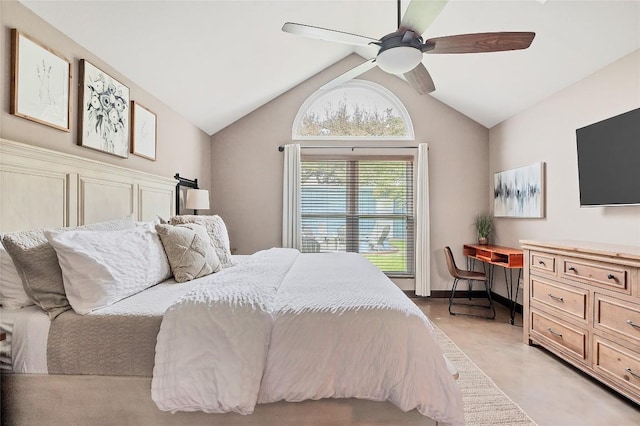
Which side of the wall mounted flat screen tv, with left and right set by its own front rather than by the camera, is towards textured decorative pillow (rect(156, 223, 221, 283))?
front

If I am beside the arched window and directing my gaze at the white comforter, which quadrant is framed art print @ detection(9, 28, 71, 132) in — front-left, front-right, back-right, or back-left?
front-right

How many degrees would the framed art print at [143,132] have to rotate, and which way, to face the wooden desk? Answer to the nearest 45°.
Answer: approximately 45° to its left

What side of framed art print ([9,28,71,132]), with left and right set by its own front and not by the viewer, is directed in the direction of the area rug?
front

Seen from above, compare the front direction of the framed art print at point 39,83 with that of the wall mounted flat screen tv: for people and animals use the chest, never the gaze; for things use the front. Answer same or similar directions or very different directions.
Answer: very different directions

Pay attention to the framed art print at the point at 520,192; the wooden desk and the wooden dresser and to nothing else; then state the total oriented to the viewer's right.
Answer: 0

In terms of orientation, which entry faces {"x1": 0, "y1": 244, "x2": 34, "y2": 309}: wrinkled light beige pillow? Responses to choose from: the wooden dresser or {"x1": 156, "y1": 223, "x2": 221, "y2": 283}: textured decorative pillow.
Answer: the wooden dresser

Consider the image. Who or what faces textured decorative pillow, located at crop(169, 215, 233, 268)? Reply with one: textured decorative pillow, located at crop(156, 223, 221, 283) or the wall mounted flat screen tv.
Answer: the wall mounted flat screen tv

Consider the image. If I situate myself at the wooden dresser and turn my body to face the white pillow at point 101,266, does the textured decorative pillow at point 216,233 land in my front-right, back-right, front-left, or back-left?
front-right

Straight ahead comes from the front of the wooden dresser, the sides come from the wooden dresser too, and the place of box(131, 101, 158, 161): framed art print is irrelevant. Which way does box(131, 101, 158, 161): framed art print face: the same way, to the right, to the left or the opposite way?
the opposite way

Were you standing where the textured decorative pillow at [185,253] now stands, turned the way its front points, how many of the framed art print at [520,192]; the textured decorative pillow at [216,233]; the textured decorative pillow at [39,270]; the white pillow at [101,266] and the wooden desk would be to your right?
2

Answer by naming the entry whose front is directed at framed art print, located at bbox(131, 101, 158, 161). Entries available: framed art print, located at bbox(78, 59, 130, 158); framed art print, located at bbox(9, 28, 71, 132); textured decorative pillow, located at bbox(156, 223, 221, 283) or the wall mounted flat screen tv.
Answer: the wall mounted flat screen tv

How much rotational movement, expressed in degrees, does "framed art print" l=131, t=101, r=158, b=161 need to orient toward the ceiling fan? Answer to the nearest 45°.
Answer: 0° — it already faces it

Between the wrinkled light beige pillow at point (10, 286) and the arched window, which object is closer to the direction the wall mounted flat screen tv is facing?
the wrinkled light beige pillow

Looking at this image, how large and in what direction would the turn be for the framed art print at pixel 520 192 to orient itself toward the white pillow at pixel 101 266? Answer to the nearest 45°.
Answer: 0° — it already faces it

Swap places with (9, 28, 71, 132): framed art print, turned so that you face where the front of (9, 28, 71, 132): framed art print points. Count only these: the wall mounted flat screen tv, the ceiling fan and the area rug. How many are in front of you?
3

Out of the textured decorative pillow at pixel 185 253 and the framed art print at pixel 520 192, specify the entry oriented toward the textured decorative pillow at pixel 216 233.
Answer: the framed art print

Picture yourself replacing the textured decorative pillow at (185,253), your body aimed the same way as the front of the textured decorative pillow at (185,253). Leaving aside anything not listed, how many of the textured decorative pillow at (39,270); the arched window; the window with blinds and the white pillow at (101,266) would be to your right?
2

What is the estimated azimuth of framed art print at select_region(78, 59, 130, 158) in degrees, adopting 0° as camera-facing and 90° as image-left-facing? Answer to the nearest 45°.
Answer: approximately 315°

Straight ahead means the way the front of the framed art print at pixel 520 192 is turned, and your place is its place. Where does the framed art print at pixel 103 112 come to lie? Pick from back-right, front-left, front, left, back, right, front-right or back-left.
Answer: front
